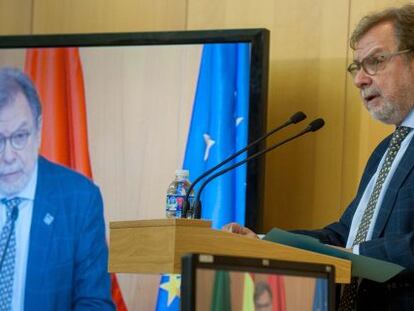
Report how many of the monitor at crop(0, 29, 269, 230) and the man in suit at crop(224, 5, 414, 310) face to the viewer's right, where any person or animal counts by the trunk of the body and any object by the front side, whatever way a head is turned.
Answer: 0

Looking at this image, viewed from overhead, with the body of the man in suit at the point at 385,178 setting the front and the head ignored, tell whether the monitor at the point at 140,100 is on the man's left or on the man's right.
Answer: on the man's right

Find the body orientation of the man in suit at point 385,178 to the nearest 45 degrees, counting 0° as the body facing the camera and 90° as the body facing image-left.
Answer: approximately 45°

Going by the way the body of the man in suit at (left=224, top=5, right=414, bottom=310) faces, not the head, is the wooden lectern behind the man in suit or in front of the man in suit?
in front

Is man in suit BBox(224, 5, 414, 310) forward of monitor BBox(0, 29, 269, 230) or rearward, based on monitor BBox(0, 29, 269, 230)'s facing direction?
forward

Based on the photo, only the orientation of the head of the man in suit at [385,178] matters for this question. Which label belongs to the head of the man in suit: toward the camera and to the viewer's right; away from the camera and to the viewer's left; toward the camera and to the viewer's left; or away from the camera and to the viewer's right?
toward the camera and to the viewer's left

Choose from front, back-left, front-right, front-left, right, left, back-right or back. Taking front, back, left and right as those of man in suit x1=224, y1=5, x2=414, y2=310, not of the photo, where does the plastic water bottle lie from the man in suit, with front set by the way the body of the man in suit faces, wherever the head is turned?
front

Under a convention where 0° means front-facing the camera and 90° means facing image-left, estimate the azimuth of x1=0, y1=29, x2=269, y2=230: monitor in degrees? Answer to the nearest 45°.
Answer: approximately 0°
